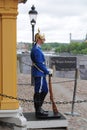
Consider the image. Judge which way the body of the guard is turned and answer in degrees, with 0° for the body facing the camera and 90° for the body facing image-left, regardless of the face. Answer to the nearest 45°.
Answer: approximately 270°
